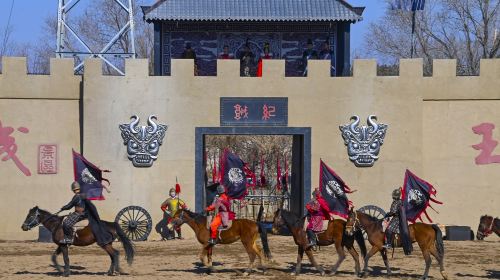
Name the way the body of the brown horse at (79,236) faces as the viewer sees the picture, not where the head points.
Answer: to the viewer's left

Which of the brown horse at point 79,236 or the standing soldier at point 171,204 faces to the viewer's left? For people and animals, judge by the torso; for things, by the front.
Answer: the brown horse

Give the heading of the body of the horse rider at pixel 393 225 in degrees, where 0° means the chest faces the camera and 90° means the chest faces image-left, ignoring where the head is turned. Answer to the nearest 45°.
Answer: approximately 90°

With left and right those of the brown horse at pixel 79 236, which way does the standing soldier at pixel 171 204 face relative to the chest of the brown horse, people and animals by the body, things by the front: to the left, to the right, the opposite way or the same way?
to the left

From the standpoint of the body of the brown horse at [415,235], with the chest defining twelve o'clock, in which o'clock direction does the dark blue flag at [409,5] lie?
The dark blue flag is roughly at 3 o'clock from the brown horse.

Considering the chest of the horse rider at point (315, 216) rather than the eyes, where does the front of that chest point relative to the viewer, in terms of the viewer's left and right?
facing to the left of the viewer

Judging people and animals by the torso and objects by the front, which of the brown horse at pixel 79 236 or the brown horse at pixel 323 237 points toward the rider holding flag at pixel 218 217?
the brown horse at pixel 323 237

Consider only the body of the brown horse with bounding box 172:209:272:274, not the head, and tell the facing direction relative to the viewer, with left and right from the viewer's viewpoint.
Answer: facing to the left of the viewer

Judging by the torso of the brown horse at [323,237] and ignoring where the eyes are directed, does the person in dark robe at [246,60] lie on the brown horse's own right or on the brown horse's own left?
on the brown horse's own right

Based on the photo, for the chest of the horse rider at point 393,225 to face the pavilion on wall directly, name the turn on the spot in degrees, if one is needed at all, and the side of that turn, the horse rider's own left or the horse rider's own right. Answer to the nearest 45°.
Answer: approximately 45° to the horse rider's own right

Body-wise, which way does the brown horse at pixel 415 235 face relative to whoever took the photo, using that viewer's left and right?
facing to the left of the viewer
